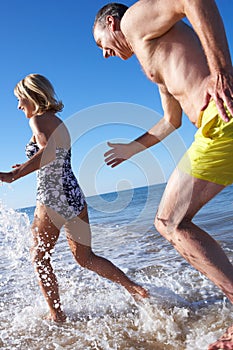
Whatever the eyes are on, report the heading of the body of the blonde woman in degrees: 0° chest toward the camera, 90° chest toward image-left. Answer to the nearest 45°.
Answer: approximately 90°

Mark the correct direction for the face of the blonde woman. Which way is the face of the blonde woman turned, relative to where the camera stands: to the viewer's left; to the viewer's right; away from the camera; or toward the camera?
to the viewer's left
